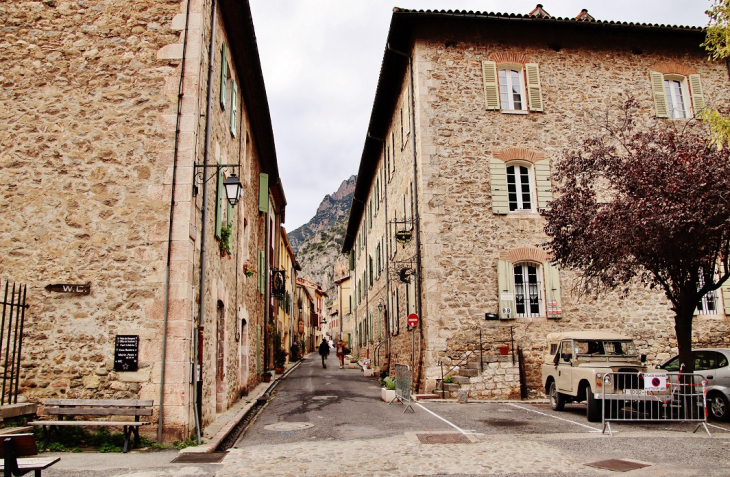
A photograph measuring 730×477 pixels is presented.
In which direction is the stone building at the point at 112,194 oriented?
to the viewer's right

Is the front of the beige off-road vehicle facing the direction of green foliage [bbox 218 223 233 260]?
no

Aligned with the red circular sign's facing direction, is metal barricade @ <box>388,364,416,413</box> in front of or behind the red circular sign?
in front

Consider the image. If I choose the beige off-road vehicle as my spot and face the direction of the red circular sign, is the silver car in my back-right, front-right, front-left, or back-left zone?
back-right

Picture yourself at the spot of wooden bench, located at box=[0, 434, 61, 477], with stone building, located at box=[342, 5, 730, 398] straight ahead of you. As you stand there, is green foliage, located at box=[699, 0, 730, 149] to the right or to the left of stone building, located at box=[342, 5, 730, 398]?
right

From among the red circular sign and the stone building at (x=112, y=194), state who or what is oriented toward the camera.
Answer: the red circular sign

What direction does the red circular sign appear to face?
toward the camera

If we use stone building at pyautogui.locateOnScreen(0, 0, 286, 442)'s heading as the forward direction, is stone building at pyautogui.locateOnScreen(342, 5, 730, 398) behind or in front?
in front

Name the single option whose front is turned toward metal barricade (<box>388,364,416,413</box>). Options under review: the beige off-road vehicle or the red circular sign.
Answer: the red circular sign

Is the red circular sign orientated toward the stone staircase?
no

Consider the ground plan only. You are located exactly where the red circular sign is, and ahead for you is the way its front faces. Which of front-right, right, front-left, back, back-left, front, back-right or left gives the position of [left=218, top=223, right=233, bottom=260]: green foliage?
front-right

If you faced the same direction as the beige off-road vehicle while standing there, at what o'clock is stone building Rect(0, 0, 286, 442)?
The stone building is roughly at 3 o'clock from the beige off-road vehicle.

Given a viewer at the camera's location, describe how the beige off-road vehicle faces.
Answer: facing the viewer and to the right of the viewer

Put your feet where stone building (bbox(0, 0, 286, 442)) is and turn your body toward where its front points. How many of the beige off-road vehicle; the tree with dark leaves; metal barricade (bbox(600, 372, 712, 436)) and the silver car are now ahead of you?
4

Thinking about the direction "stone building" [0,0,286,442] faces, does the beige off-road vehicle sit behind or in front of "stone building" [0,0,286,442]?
in front

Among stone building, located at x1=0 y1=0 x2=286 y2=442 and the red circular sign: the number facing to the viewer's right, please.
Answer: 1
